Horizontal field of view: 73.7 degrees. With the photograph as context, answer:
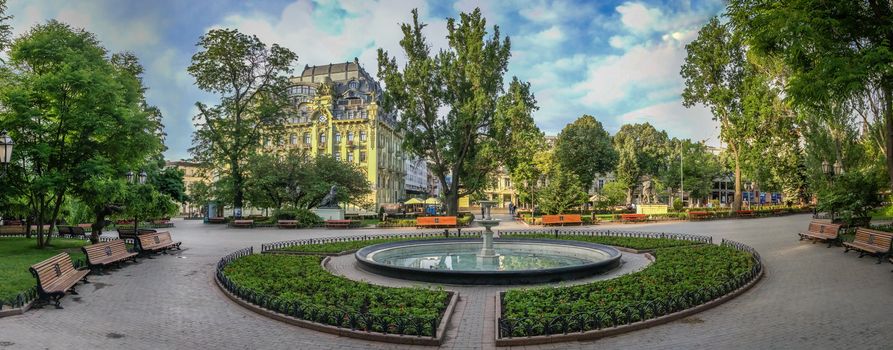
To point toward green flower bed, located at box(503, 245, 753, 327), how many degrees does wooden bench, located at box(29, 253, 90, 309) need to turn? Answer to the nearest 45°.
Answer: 0° — it already faces it

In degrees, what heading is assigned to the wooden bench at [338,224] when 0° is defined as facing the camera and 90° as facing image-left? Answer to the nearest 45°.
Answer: approximately 0°

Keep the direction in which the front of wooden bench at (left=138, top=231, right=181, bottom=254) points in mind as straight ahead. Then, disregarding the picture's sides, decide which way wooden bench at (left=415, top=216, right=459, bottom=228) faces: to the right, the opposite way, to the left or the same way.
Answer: to the right

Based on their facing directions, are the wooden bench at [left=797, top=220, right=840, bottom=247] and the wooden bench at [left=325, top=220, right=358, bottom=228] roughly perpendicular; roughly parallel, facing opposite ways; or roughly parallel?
roughly perpendicular

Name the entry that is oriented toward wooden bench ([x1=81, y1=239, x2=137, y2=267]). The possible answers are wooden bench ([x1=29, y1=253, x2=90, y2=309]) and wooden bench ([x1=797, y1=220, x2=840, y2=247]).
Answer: wooden bench ([x1=797, y1=220, x2=840, y2=247])

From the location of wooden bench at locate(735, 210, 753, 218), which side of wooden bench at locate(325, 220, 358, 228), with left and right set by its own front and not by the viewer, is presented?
left

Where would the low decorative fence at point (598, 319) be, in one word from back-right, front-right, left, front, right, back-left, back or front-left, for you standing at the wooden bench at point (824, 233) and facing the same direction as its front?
front-left

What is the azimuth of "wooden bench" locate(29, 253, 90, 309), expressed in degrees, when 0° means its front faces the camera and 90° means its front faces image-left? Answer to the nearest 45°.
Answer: approximately 315°

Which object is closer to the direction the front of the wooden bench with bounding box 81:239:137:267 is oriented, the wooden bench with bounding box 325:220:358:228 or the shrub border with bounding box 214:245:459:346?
the shrub border

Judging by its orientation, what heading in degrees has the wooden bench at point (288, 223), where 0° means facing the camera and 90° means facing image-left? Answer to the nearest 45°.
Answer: approximately 0°

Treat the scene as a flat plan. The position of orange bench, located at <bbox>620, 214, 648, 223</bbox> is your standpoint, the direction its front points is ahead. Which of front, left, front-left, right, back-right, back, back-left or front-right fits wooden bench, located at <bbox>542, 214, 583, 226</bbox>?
front-right

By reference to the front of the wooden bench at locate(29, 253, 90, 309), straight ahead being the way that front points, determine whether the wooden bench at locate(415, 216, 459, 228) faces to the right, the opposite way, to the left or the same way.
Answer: to the right
